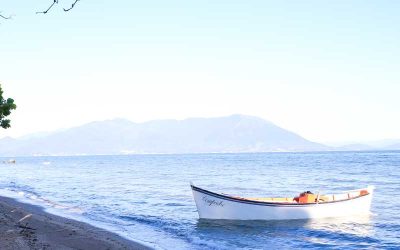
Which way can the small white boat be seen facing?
to the viewer's left
